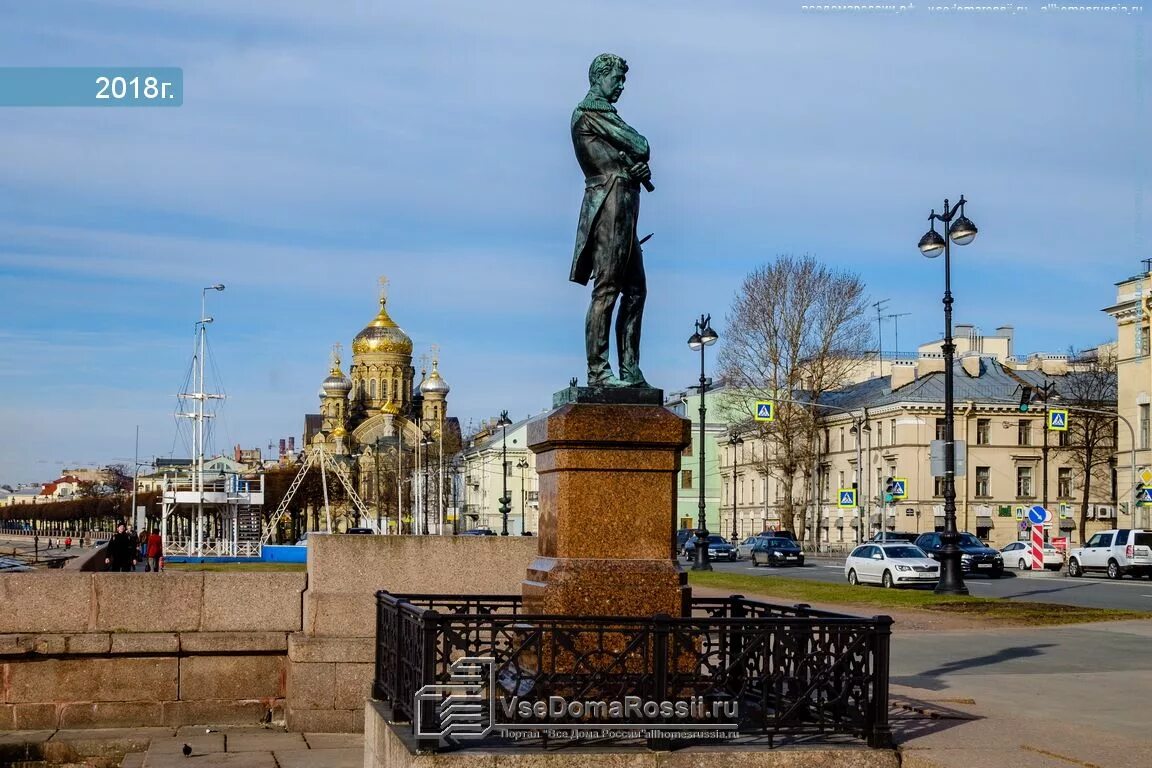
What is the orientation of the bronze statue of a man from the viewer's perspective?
to the viewer's right

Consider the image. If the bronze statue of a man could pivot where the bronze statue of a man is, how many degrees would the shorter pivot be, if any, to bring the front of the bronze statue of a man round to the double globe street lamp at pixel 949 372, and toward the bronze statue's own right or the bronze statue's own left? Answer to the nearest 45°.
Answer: approximately 90° to the bronze statue's own left

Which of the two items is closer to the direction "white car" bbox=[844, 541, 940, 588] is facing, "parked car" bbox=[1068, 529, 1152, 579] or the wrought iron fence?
the wrought iron fence

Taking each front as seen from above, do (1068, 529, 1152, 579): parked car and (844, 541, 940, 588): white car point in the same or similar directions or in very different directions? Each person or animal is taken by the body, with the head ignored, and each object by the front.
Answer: very different directions

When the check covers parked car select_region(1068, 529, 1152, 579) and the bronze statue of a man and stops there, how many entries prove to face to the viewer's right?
1

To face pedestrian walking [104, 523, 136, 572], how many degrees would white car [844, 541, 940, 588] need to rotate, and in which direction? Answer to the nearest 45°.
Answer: approximately 90° to its right
